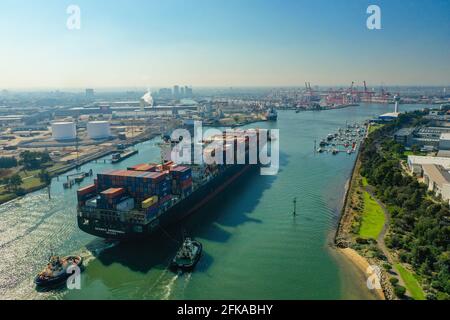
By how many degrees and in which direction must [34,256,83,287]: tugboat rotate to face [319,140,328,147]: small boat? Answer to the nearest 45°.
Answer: approximately 180°

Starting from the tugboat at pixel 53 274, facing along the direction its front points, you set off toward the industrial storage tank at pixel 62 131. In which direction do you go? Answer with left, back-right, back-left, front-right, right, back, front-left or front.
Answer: back-right

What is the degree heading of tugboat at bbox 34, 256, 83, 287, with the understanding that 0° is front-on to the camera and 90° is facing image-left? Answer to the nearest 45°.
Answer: approximately 45°

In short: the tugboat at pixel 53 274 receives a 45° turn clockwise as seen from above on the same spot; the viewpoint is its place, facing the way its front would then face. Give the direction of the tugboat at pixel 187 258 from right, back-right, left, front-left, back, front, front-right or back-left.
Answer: back

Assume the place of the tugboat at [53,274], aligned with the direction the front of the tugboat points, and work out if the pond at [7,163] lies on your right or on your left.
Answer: on your right
